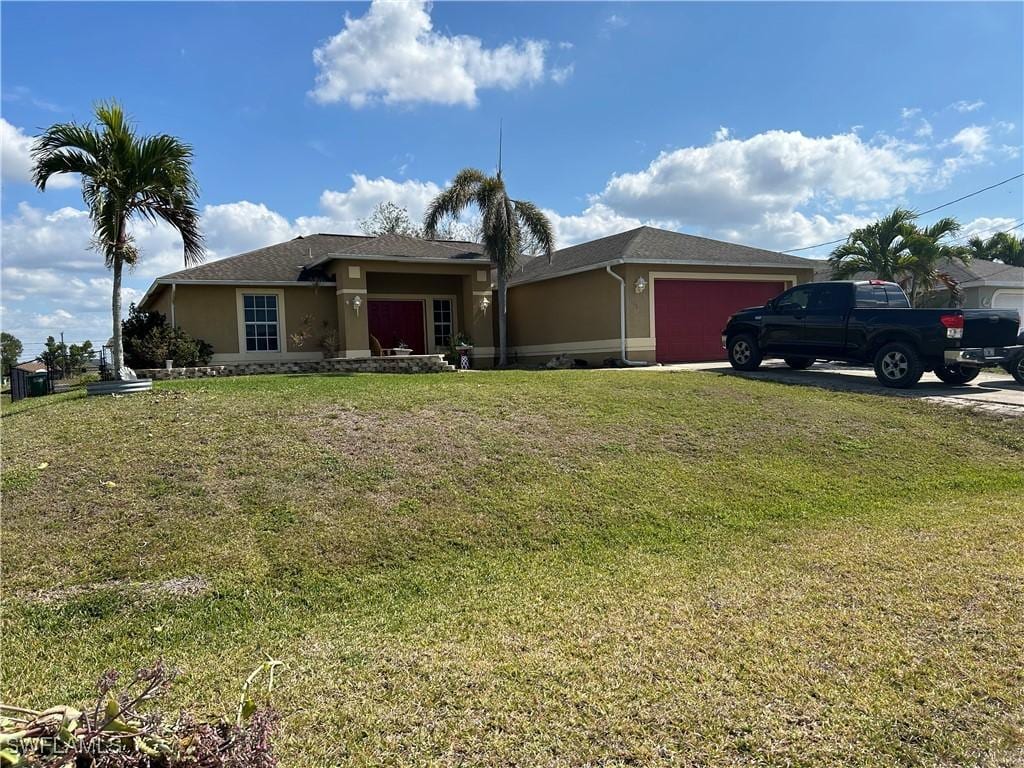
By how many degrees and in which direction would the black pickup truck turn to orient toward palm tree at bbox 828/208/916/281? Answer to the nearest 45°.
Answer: approximately 45° to its right

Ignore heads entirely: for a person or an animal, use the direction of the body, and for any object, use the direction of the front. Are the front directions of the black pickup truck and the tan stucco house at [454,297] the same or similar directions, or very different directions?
very different directions

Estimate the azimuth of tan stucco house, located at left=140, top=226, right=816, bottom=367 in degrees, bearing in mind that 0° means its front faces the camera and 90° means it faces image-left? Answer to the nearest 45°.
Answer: approximately 0°

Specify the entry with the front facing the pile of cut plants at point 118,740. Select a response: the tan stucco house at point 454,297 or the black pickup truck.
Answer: the tan stucco house

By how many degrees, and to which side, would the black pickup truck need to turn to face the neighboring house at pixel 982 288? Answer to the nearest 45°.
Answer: approximately 45° to its right

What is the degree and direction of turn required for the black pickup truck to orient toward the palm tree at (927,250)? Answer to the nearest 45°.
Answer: approximately 45° to its right

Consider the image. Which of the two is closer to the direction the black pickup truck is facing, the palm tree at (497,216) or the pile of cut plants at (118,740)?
the palm tree

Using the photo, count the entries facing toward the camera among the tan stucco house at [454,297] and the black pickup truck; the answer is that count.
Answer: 1

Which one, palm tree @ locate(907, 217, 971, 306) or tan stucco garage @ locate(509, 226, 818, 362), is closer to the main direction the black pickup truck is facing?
the tan stucco garage

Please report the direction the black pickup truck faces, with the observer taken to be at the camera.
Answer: facing away from the viewer and to the left of the viewer

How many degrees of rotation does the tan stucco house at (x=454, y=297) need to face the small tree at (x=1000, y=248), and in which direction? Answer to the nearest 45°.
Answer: approximately 135° to its left
